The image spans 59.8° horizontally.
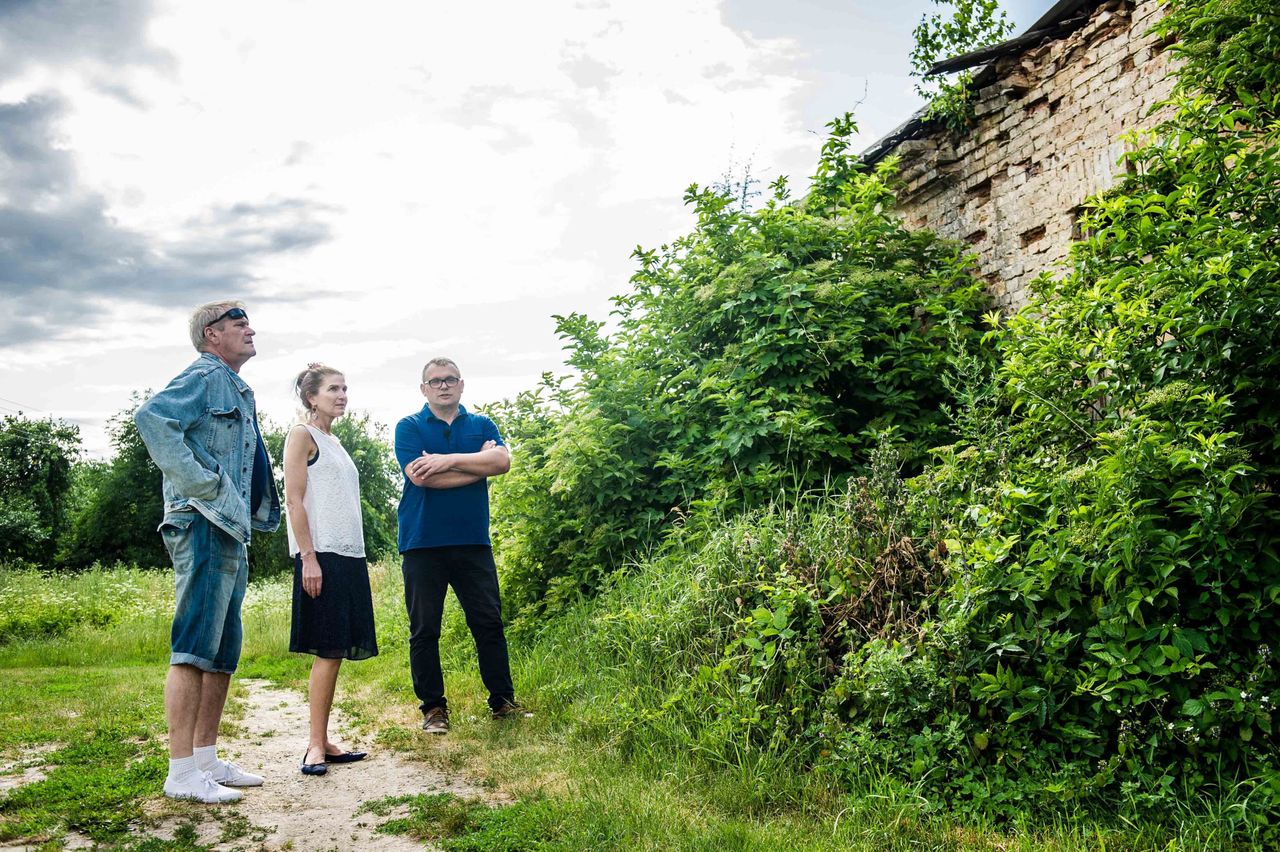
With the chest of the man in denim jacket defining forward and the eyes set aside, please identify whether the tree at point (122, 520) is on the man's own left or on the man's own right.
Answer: on the man's own left

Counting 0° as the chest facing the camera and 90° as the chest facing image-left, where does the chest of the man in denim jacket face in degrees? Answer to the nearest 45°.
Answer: approximately 270°

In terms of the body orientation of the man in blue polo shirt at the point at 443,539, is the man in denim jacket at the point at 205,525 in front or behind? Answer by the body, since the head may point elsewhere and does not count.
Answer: in front

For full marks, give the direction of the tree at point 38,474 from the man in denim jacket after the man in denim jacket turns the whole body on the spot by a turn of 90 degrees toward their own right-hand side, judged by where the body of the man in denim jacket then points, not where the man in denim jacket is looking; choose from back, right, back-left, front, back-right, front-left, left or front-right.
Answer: back

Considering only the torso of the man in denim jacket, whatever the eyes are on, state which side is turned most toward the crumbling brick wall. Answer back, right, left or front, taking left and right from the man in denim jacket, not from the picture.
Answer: front

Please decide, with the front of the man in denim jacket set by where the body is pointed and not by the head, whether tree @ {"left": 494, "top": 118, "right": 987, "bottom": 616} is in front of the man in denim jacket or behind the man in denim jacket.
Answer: in front

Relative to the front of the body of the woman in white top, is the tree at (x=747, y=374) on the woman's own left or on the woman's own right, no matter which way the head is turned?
on the woman's own left

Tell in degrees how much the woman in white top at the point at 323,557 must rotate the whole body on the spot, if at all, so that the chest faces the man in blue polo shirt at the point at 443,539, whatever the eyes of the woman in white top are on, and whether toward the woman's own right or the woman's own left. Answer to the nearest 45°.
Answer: approximately 90° to the woman's own left

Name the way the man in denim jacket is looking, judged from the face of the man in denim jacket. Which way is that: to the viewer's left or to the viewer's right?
to the viewer's right

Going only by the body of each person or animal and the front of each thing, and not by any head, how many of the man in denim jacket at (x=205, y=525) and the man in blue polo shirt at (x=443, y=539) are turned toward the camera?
1

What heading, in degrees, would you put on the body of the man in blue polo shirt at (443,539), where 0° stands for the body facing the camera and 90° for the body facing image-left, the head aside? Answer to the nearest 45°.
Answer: approximately 0°

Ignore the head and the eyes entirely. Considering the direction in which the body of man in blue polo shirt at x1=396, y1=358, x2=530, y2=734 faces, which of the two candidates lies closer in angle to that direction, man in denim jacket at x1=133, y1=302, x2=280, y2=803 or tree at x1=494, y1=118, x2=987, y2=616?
the man in denim jacket

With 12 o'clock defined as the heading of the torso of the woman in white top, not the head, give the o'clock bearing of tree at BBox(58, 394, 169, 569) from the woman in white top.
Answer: The tree is roughly at 7 o'clock from the woman in white top.

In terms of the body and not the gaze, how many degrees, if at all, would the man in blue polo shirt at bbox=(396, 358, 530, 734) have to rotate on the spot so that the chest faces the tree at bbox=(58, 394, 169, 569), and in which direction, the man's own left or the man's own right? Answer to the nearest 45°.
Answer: approximately 180°
